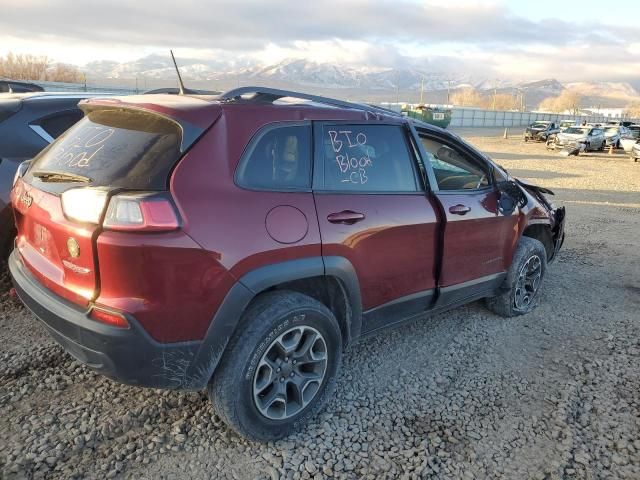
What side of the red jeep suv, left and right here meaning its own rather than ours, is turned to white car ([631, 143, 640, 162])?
front

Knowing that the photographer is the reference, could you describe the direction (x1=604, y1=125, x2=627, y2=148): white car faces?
facing the viewer and to the left of the viewer

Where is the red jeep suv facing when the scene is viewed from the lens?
facing away from the viewer and to the right of the viewer

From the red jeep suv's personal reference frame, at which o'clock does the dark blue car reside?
The dark blue car is roughly at 9 o'clock from the red jeep suv.

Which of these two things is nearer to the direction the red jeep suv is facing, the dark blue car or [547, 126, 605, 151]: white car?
the white car

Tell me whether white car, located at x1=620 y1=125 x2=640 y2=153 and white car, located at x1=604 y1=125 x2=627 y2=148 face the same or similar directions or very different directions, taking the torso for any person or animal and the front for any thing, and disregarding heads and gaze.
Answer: same or similar directions

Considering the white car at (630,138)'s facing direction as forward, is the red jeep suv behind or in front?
in front

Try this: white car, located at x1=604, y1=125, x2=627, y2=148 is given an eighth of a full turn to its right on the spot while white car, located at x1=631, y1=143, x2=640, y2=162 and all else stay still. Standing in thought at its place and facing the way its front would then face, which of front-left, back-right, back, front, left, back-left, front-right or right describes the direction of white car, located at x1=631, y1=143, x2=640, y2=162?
left

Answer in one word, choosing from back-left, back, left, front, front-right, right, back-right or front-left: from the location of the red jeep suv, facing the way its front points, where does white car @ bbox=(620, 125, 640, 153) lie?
front

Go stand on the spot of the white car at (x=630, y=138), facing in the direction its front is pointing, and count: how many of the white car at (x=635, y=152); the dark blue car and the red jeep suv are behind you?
0
